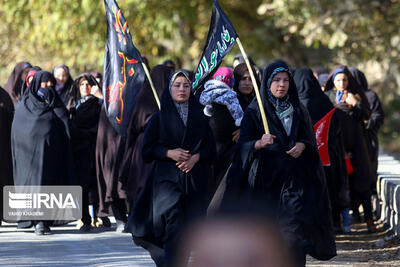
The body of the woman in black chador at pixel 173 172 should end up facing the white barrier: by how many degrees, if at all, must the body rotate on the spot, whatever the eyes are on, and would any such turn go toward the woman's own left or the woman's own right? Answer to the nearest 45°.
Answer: approximately 135° to the woman's own left

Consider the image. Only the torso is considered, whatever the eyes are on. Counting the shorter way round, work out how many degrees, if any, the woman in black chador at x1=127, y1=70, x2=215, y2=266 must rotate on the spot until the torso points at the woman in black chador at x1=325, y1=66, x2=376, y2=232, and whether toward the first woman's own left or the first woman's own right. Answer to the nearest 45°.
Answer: approximately 135° to the first woman's own left

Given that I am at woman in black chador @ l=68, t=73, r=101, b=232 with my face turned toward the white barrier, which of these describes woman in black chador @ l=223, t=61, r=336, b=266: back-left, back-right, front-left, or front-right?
front-right

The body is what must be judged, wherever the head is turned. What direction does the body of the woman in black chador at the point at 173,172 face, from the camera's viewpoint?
toward the camera

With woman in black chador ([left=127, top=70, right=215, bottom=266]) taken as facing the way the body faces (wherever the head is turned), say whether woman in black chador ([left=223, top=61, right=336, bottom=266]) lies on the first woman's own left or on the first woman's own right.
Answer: on the first woman's own left

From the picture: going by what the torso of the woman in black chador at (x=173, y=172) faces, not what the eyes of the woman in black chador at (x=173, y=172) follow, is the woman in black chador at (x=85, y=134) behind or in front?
behind

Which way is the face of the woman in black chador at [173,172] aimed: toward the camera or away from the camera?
toward the camera

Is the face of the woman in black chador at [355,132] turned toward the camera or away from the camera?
toward the camera

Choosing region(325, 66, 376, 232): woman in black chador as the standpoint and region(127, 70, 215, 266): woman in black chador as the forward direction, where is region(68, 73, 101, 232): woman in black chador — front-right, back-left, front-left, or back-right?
front-right

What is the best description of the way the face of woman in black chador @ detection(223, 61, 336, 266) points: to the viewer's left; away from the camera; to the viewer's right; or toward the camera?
toward the camera
